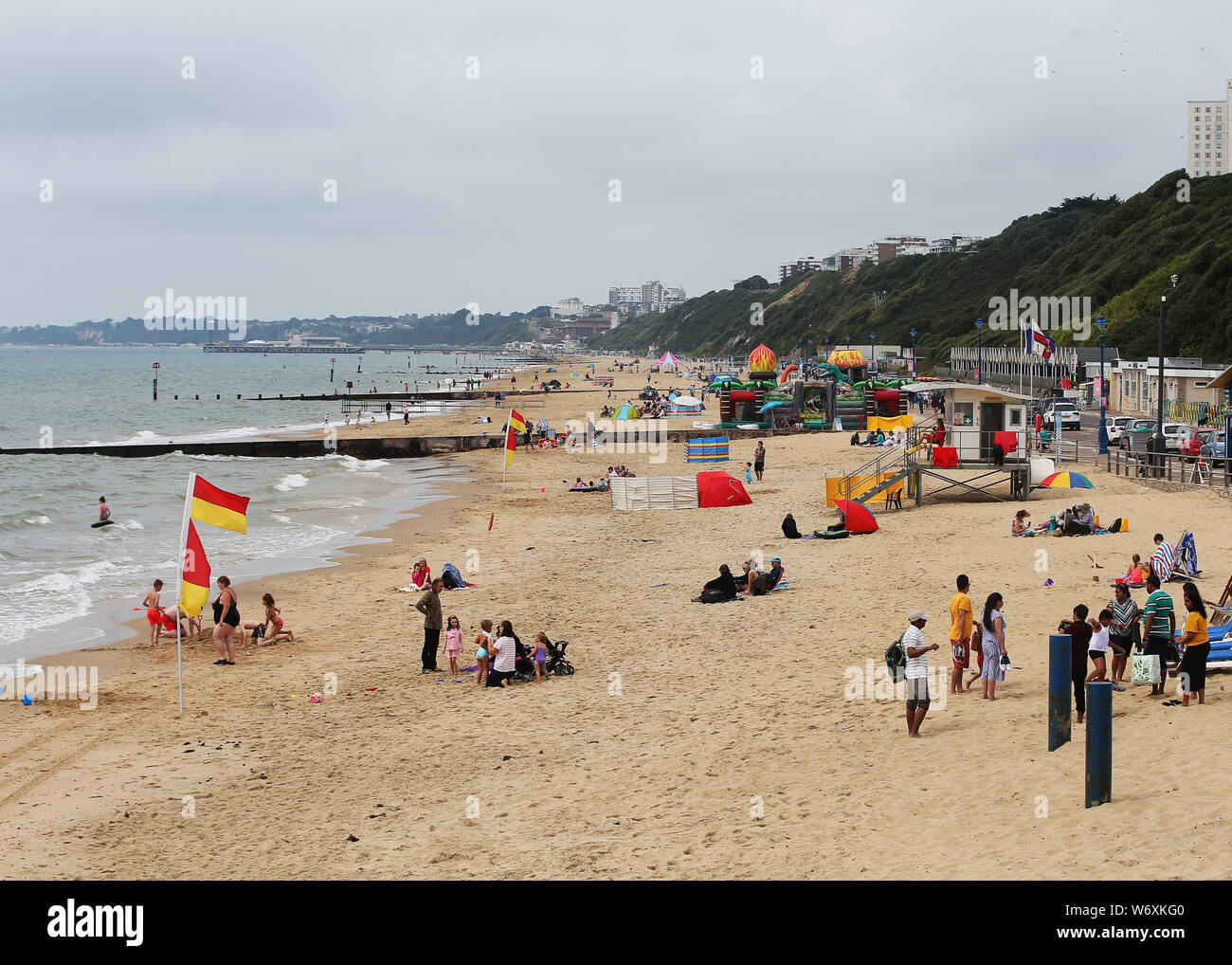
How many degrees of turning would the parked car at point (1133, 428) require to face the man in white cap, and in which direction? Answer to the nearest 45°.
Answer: approximately 45° to its left

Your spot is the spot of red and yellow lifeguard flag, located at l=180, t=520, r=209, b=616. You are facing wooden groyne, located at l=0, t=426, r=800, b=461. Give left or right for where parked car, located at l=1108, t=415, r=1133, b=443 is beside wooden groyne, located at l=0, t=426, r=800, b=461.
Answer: right

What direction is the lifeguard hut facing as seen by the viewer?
to the viewer's left
